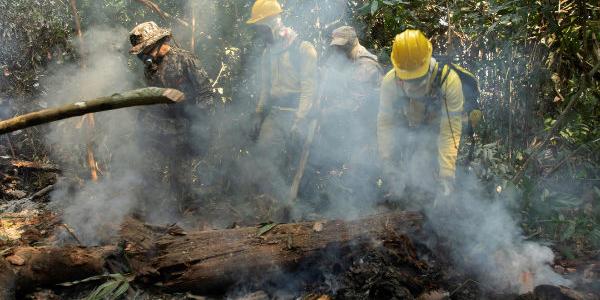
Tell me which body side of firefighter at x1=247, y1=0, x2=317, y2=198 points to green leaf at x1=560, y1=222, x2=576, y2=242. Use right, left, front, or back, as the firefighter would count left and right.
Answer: left

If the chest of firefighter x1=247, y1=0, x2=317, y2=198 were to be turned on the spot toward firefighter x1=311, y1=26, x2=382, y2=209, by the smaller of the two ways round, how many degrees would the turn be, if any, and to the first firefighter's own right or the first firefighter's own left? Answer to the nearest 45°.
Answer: approximately 135° to the first firefighter's own left

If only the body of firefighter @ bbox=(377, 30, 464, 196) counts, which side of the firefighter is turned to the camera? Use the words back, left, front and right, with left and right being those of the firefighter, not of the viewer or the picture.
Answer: front

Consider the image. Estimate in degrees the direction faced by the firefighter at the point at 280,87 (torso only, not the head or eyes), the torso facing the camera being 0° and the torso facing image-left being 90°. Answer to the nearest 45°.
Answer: approximately 45°

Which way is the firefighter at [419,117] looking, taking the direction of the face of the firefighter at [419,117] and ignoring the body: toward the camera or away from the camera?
toward the camera

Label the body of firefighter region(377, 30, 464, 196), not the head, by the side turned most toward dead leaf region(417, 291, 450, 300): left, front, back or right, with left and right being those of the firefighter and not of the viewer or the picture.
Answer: front

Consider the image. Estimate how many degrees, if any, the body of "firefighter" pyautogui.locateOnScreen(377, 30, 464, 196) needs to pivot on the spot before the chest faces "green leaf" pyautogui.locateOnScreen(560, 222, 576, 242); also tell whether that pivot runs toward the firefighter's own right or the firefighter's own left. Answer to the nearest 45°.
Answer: approximately 90° to the firefighter's own left

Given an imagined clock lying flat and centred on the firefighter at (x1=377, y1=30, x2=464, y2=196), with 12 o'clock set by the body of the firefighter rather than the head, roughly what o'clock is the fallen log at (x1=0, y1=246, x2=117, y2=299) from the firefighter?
The fallen log is roughly at 2 o'clock from the firefighter.

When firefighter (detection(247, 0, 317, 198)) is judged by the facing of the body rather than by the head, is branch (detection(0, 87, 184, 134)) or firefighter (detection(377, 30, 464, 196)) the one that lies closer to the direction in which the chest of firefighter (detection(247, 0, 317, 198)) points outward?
the branch

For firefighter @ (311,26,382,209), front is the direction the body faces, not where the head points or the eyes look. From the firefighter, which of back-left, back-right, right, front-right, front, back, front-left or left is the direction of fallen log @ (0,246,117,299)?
front

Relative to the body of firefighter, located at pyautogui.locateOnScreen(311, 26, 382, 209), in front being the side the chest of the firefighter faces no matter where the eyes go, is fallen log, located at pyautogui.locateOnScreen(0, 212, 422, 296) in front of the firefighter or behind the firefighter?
in front

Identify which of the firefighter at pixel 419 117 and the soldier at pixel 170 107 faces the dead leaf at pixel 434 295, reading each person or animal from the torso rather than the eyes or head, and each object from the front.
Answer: the firefighter at pixel 419 117

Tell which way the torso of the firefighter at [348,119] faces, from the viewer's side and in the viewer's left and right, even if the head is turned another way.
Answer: facing the viewer and to the left of the viewer
